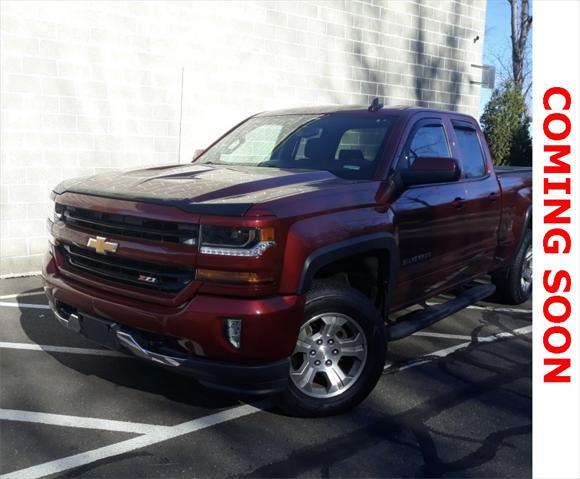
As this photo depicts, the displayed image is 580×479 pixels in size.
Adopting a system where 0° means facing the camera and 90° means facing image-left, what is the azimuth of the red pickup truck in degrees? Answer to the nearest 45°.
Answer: approximately 45°

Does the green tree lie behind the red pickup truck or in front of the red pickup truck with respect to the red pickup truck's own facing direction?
behind
